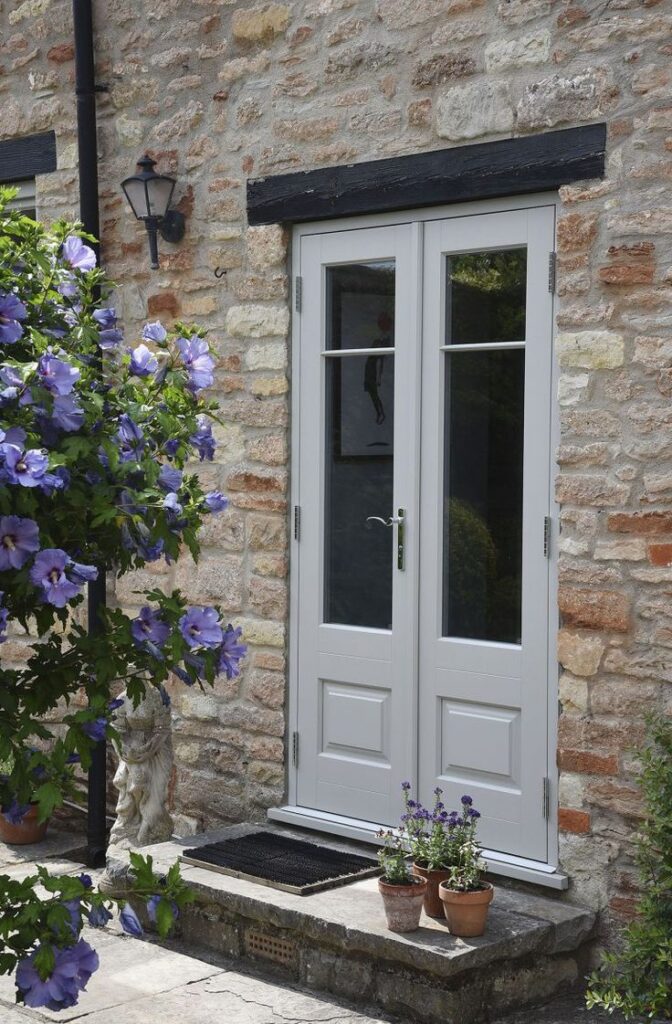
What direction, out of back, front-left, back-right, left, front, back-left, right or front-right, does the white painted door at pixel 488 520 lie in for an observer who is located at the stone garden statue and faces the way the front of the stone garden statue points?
left

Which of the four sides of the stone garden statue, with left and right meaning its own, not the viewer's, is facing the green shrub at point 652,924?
left

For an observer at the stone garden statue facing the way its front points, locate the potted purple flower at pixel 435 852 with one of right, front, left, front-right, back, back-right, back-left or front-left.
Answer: left

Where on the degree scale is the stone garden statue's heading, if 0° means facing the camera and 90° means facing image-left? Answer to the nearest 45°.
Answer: approximately 45°

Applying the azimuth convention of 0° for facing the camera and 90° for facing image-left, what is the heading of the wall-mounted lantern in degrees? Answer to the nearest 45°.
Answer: approximately 45°

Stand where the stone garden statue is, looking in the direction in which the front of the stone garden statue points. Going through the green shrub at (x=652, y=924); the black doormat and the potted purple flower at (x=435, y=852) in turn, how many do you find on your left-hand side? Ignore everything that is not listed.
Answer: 3

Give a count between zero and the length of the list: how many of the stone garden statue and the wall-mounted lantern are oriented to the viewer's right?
0

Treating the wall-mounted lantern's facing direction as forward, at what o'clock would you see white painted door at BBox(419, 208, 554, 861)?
The white painted door is roughly at 9 o'clock from the wall-mounted lantern.

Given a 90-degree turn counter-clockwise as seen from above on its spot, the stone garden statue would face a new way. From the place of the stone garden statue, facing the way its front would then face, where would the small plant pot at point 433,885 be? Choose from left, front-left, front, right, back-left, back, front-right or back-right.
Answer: front
